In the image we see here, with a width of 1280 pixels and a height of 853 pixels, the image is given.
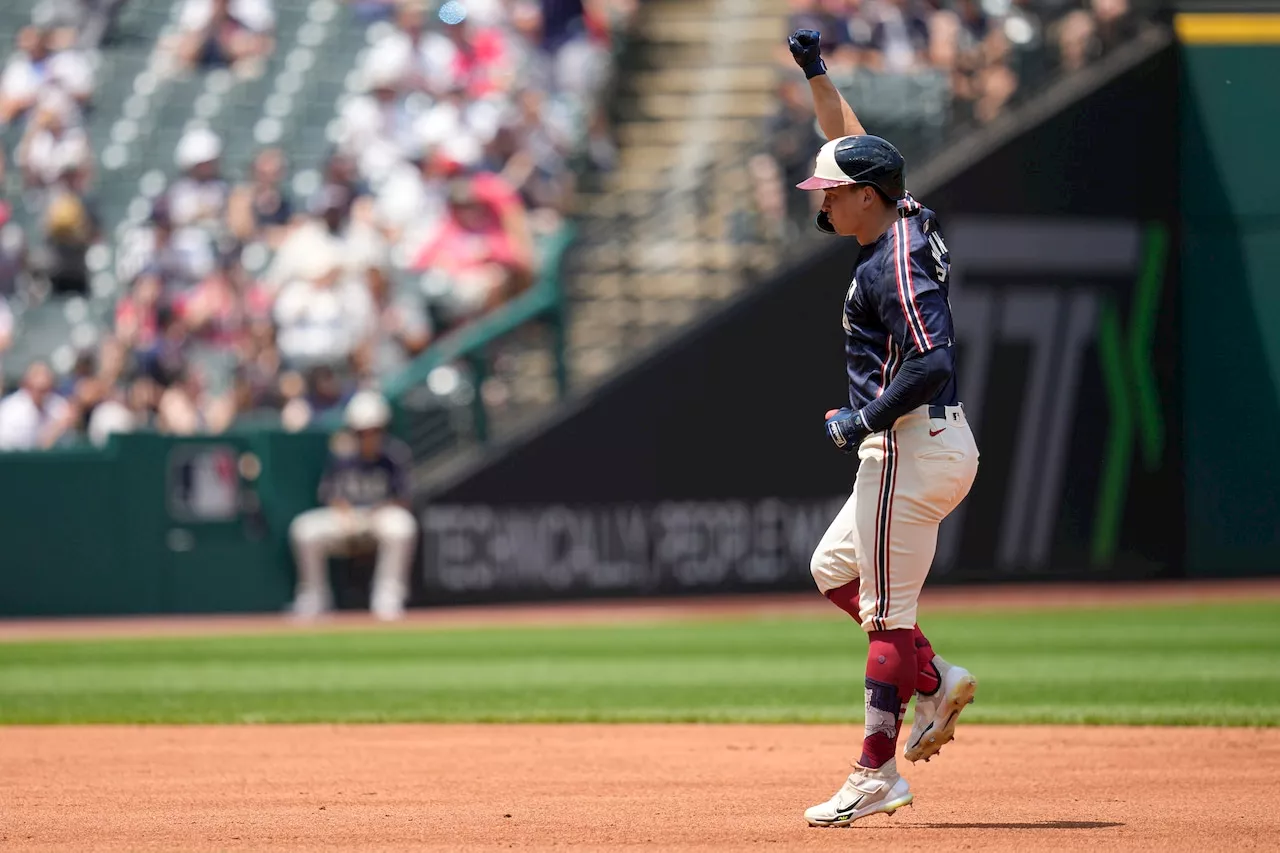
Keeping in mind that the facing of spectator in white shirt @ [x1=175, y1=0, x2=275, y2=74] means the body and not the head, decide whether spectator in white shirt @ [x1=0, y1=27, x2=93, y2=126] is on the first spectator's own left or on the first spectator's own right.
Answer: on the first spectator's own right

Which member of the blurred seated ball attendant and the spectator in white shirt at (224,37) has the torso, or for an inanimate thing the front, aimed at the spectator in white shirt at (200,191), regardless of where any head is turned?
the spectator in white shirt at (224,37)

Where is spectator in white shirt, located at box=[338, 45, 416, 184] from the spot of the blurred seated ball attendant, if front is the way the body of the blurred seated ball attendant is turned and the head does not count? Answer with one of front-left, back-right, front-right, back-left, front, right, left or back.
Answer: back

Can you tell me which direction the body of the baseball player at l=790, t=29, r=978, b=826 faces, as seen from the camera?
to the viewer's left

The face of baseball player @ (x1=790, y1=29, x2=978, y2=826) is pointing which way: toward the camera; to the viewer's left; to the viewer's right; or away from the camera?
to the viewer's left

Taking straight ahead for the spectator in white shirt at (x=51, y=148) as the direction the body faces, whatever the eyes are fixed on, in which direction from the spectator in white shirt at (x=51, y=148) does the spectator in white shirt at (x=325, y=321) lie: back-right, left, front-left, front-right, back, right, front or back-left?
front-left

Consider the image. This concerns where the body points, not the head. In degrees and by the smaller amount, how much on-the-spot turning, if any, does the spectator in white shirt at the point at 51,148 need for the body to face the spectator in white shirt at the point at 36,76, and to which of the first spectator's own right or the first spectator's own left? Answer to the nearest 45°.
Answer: approximately 180°

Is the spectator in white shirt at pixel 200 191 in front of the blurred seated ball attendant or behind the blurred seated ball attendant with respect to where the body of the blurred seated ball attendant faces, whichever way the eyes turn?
behind

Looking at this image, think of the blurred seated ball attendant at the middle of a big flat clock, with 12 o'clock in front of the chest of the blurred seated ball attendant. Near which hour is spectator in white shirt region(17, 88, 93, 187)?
The spectator in white shirt is roughly at 5 o'clock from the blurred seated ball attendant.
